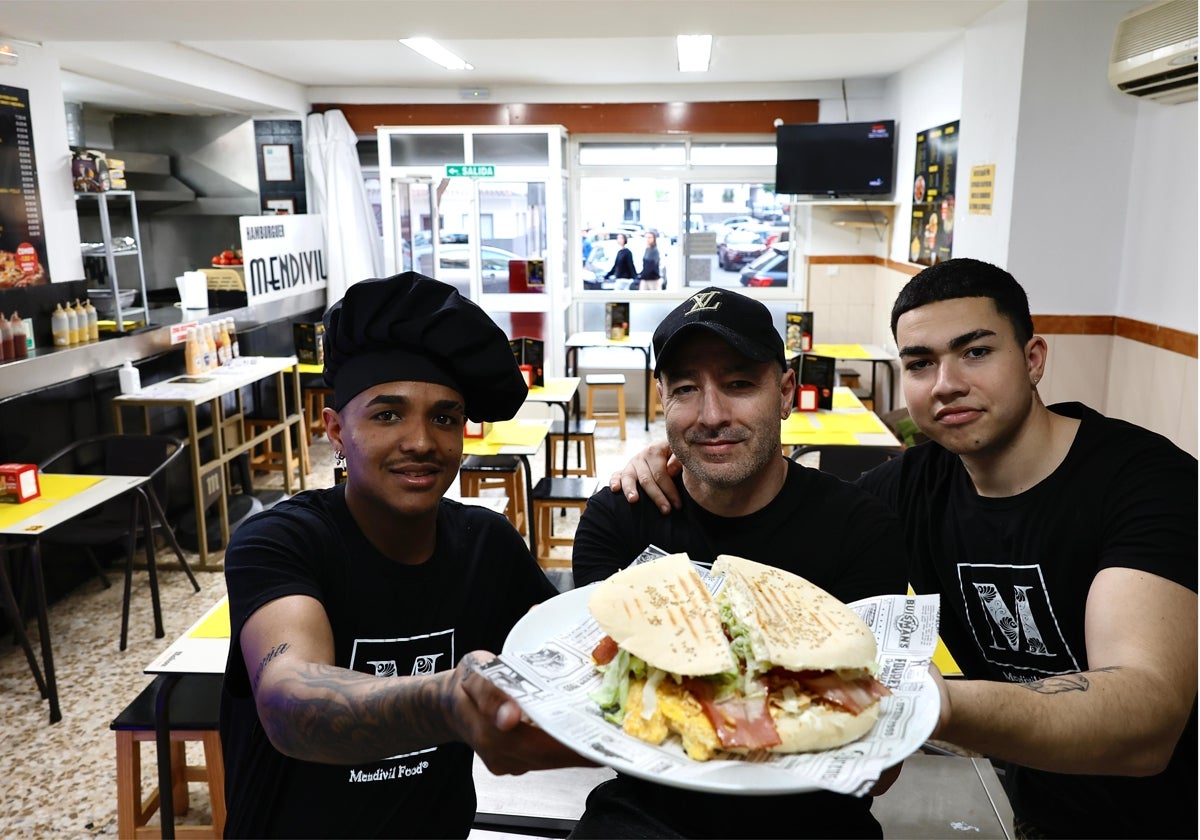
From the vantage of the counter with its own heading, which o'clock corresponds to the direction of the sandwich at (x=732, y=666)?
The sandwich is roughly at 1 o'clock from the counter.

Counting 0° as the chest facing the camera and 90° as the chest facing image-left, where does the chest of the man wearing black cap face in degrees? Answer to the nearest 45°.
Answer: approximately 0°

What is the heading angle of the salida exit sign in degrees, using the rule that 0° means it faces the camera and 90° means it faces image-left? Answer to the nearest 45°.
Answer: approximately 0°

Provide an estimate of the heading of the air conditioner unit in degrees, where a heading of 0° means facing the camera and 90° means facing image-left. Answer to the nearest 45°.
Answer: approximately 45°

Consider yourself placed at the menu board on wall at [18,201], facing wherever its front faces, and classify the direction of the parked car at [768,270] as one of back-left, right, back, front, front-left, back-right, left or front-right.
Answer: front-left

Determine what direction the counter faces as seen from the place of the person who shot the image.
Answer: facing the viewer and to the right of the viewer

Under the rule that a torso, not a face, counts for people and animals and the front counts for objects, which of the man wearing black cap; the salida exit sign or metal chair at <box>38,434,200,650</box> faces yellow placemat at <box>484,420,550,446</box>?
the salida exit sign

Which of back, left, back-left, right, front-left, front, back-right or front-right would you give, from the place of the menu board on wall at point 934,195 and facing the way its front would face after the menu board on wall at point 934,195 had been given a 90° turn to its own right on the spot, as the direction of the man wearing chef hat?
back-left

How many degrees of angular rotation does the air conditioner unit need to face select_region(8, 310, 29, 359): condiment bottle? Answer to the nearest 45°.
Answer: approximately 45° to its right

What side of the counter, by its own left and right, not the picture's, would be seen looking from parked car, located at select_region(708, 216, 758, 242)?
left

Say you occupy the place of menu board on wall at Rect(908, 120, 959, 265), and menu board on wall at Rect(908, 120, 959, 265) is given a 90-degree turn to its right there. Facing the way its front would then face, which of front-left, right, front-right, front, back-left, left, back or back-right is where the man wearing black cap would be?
back-left
